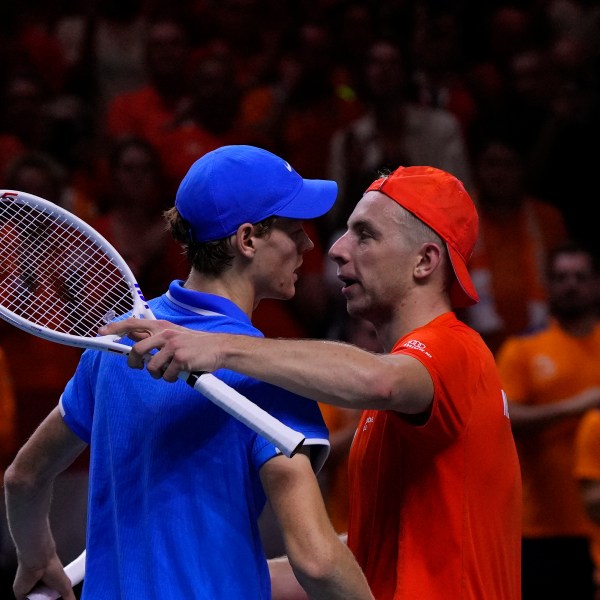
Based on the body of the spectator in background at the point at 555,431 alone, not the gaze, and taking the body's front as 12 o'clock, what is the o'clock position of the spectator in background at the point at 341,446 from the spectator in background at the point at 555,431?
the spectator in background at the point at 341,446 is roughly at 2 o'clock from the spectator in background at the point at 555,431.

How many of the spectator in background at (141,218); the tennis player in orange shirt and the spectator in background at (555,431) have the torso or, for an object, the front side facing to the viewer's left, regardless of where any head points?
1

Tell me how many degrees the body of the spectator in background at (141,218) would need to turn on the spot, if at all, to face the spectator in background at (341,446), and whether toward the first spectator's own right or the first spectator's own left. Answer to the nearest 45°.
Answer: approximately 45° to the first spectator's own left

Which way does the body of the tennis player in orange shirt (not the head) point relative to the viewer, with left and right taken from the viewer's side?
facing to the left of the viewer

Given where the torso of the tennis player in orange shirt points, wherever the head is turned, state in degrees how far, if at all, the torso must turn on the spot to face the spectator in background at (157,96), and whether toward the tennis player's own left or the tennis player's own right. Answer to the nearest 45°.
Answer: approximately 90° to the tennis player's own right

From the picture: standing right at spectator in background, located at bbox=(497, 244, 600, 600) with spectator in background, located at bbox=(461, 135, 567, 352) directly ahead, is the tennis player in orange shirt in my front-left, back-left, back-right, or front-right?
back-left

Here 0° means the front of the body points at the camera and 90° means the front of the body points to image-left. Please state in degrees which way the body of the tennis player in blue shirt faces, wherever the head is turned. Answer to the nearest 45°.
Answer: approximately 225°

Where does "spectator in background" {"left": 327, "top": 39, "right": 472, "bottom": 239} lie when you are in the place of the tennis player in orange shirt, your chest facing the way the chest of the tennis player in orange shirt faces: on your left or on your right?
on your right

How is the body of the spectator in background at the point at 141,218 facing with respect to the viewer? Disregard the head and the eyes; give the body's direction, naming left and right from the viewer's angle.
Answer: facing the viewer

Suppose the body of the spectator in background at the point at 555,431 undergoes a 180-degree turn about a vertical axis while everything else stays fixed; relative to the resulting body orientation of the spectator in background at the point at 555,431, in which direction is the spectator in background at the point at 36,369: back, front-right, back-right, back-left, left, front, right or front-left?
left

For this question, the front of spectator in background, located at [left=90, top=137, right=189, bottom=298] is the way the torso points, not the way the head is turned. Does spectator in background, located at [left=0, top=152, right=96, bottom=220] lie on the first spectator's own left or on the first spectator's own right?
on the first spectator's own right

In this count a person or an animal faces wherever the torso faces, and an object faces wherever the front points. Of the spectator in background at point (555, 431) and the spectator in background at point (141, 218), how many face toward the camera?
2

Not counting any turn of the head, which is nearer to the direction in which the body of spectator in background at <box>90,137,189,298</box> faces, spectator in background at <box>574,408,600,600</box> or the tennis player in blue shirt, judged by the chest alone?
the tennis player in blue shirt
